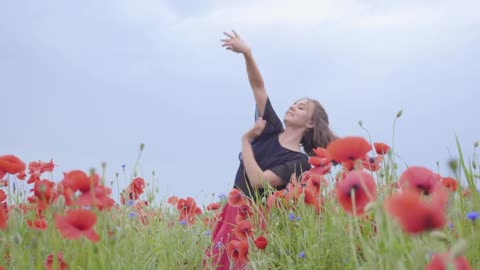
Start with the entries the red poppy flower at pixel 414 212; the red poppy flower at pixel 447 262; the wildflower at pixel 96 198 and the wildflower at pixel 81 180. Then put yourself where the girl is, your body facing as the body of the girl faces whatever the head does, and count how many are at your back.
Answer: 0

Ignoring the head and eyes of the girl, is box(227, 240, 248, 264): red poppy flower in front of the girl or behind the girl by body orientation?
in front

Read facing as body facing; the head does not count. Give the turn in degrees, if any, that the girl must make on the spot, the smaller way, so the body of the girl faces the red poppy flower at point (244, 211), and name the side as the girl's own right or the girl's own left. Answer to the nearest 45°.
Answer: approximately 45° to the girl's own left

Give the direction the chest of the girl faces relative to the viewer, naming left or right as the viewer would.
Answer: facing the viewer and to the left of the viewer

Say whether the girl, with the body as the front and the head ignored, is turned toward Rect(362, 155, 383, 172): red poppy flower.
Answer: no

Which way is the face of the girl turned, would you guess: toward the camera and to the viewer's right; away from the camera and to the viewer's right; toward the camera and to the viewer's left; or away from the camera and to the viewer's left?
toward the camera and to the viewer's left

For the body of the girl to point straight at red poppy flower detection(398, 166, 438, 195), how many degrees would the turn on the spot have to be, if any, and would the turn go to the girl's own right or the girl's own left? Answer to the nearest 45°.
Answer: approximately 45° to the girl's own left

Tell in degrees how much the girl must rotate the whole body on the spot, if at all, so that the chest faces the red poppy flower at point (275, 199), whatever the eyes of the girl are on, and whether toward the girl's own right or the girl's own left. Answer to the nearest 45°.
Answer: approximately 45° to the girl's own left

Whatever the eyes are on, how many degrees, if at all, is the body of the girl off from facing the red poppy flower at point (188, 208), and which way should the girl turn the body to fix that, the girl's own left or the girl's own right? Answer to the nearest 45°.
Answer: approximately 45° to the girl's own right

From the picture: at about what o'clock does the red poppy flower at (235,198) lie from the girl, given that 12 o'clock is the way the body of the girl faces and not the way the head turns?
The red poppy flower is roughly at 11 o'clock from the girl.

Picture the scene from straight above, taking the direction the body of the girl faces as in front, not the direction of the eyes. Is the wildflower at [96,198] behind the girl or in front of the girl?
in front

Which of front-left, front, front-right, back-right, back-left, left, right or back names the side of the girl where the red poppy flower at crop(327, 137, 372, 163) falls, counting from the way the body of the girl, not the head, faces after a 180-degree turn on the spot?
back-right

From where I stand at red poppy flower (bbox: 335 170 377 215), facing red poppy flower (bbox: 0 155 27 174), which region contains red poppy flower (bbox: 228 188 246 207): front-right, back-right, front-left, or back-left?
front-right

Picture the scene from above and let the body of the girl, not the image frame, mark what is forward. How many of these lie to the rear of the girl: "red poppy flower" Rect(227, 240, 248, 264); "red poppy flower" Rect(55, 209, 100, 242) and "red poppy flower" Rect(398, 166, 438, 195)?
0

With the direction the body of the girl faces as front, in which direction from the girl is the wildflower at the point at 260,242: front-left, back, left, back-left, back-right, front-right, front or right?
front-left

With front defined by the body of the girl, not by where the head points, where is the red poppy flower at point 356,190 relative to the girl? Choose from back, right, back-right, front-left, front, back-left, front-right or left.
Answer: front-left
